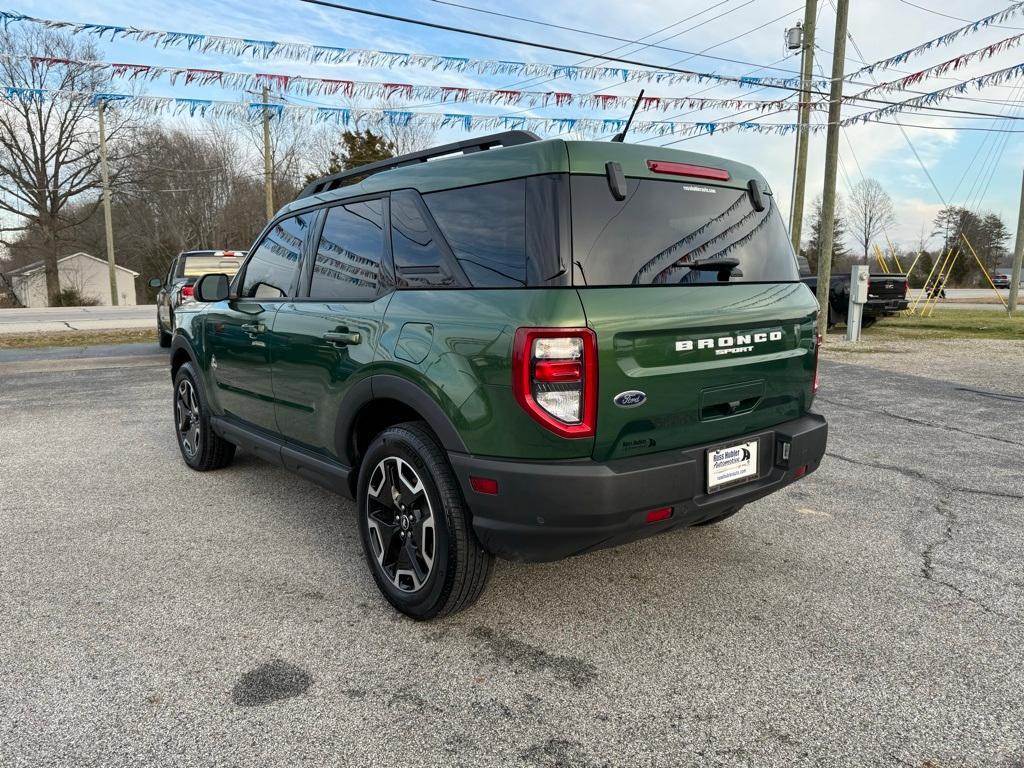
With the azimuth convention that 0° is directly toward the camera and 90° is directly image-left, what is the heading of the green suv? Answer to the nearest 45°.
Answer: approximately 135°

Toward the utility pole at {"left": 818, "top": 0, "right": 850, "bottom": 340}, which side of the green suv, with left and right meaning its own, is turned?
right

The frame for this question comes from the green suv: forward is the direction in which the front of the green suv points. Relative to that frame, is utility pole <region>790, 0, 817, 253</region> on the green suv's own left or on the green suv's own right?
on the green suv's own right
